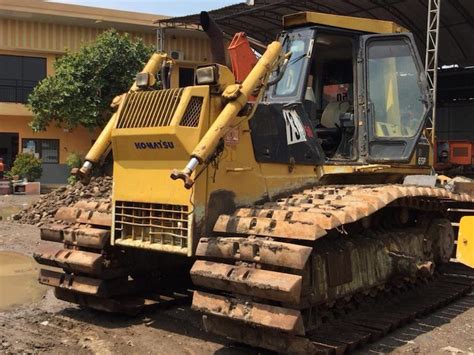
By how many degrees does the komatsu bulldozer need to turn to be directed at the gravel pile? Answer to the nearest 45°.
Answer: approximately 90° to its right

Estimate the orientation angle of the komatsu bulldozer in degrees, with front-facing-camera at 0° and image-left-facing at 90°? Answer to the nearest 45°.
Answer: approximately 45°

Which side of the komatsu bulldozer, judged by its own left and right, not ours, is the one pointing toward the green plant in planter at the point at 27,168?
right

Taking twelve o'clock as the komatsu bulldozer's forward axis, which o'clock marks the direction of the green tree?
The green tree is roughly at 4 o'clock from the komatsu bulldozer.

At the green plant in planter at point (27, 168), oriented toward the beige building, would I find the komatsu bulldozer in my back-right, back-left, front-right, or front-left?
back-right

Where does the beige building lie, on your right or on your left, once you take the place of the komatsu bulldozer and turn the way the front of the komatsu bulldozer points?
on your right
